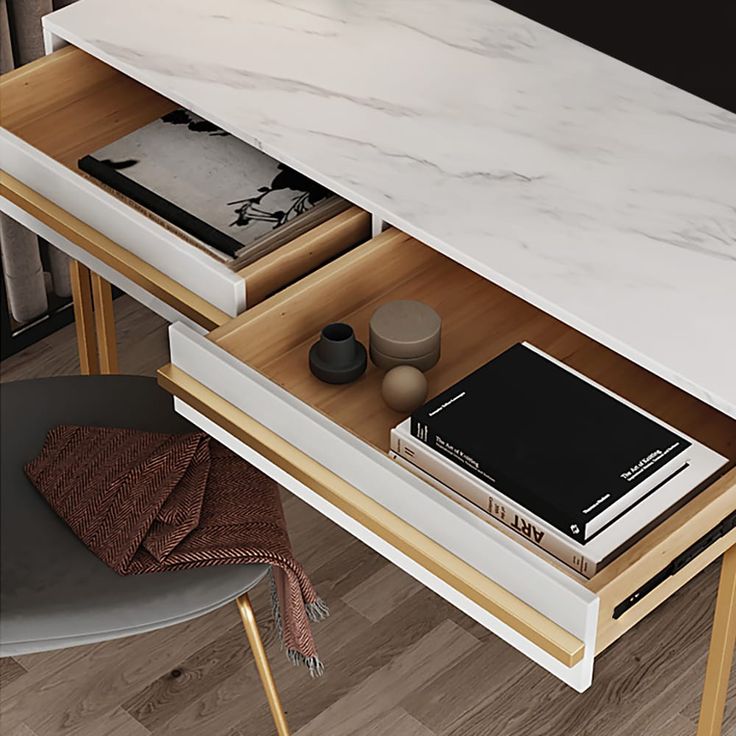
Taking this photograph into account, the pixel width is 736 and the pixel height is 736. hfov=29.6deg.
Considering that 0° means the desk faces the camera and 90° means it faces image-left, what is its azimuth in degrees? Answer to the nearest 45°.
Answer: approximately 45°

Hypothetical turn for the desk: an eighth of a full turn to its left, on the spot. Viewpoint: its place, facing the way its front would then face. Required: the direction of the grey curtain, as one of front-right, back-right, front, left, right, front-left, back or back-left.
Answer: back-right
